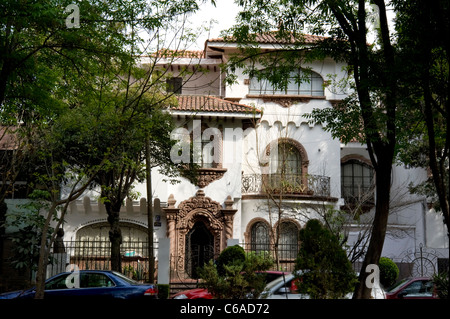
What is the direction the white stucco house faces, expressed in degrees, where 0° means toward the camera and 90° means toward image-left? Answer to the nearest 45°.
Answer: approximately 0°

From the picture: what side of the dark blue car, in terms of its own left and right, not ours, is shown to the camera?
left

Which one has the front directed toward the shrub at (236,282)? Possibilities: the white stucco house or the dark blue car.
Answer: the white stucco house

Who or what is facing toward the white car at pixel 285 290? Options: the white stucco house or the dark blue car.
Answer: the white stucco house

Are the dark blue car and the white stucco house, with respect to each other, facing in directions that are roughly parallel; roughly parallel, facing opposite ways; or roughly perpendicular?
roughly perpendicular

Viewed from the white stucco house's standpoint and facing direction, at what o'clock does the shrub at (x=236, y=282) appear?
The shrub is roughly at 12 o'clock from the white stucco house.

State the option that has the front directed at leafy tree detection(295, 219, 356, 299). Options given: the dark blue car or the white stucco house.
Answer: the white stucco house
